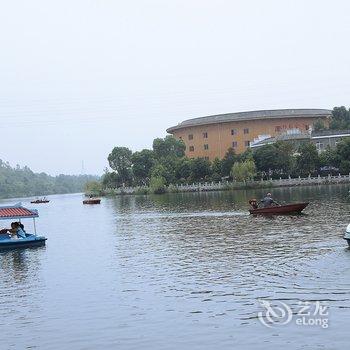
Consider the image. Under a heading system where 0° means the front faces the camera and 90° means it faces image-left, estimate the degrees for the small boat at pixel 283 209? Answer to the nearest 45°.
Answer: approximately 270°

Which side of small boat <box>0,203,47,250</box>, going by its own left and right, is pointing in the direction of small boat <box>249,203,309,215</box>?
front

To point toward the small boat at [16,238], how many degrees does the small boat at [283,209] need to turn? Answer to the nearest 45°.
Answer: approximately 135° to its right

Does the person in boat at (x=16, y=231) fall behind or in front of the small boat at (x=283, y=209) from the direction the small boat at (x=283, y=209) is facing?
behind

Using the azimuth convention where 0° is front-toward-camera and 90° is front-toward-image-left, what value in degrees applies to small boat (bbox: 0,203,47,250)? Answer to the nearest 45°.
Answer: approximately 270°
